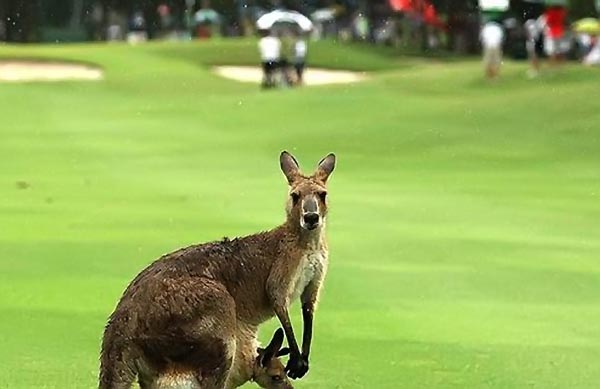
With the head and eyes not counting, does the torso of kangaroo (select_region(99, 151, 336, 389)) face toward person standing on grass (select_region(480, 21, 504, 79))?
no

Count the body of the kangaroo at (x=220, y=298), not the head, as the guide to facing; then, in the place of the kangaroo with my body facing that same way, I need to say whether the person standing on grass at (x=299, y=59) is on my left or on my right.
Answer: on my left

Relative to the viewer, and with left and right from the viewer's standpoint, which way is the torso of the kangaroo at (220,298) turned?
facing the viewer and to the right of the viewer

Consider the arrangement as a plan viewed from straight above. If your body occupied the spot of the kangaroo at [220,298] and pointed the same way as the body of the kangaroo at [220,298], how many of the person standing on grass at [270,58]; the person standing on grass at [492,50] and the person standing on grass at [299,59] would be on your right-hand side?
0

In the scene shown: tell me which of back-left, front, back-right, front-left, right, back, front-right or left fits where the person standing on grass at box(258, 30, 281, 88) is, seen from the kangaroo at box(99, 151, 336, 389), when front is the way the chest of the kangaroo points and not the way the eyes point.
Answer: back-left

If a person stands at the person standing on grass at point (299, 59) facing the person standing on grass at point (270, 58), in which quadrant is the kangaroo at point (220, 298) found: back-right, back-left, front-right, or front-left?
front-left
